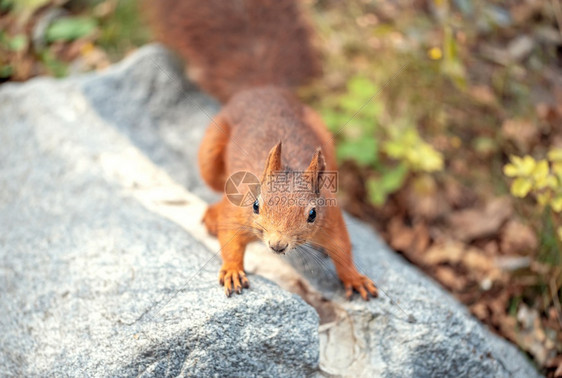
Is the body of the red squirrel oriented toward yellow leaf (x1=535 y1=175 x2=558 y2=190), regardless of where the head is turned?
no

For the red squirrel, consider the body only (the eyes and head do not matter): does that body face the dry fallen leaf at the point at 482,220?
no

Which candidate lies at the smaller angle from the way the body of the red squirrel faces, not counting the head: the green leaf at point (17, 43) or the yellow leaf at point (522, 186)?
the yellow leaf

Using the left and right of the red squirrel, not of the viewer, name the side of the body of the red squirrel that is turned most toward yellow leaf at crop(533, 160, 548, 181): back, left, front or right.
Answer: left

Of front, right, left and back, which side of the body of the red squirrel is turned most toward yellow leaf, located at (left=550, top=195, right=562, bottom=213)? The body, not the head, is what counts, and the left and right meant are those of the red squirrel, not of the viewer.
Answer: left

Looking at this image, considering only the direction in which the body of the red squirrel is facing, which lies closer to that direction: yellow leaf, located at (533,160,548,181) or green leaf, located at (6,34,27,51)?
the yellow leaf

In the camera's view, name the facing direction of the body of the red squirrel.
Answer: toward the camera

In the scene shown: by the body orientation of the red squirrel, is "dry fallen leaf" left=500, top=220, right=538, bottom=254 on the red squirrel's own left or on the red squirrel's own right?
on the red squirrel's own left

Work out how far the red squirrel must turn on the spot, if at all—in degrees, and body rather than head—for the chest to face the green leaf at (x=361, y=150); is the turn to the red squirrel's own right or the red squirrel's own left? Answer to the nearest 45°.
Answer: approximately 135° to the red squirrel's own left

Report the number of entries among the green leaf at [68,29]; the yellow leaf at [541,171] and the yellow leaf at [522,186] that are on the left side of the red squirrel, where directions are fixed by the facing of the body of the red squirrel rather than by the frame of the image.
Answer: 2

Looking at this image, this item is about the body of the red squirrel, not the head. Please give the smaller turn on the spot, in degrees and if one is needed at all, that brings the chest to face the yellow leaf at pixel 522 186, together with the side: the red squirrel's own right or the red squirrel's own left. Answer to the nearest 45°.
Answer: approximately 90° to the red squirrel's own left

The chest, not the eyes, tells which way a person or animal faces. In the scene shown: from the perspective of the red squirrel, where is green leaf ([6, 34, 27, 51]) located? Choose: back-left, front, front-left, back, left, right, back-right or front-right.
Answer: back-right
